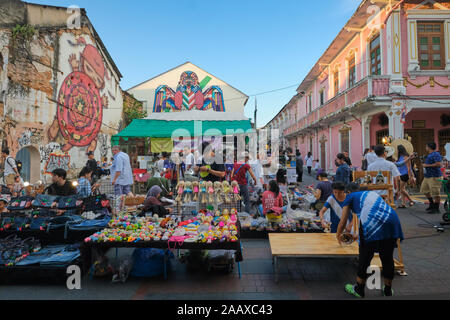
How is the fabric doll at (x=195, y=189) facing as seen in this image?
toward the camera

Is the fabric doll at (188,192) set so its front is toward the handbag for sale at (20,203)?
no

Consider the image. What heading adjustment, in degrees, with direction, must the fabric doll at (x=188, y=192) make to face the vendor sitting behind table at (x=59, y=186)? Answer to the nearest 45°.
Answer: approximately 90° to its right

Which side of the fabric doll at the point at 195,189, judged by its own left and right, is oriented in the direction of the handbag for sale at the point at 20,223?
right

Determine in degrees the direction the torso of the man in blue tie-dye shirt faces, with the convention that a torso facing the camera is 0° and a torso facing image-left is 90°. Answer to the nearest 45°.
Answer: approximately 135°

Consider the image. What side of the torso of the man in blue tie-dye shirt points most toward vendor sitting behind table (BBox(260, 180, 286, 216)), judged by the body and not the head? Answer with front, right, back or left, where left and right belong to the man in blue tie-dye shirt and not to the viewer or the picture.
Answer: front

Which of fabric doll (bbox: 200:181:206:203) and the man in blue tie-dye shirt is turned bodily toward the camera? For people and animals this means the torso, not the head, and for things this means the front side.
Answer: the fabric doll

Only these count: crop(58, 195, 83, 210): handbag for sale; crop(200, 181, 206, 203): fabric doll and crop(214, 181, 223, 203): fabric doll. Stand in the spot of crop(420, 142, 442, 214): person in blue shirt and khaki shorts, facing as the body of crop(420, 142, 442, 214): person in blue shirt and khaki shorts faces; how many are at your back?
0

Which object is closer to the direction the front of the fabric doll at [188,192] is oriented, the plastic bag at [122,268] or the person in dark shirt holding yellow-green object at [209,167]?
the plastic bag

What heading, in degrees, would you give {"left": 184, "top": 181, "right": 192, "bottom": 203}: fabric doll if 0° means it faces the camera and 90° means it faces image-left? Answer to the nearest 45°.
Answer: approximately 0°

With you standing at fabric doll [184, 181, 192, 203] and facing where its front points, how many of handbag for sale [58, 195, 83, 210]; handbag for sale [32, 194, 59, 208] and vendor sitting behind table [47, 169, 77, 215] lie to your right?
3

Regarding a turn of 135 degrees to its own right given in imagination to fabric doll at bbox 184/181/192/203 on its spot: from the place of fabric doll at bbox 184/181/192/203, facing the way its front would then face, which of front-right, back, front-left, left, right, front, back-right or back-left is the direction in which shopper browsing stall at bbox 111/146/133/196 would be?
front
